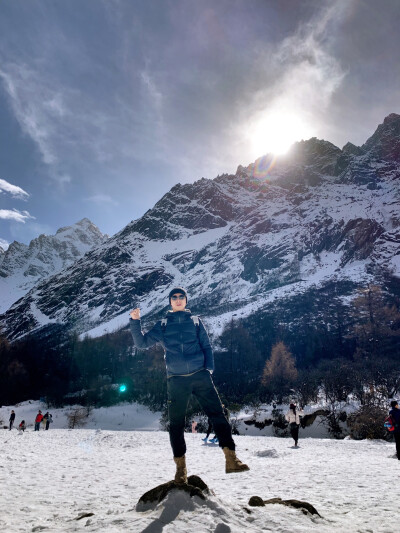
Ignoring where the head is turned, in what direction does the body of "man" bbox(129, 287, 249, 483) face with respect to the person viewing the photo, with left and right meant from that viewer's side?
facing the viewer

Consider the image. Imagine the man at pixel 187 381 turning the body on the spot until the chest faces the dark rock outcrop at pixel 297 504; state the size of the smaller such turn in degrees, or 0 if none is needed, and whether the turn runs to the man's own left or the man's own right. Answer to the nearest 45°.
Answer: approximately 45° to the man's own left

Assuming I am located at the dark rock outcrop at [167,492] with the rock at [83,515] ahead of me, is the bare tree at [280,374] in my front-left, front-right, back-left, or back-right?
back-right

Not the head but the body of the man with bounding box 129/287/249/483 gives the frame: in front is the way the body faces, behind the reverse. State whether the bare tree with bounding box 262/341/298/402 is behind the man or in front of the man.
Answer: behind

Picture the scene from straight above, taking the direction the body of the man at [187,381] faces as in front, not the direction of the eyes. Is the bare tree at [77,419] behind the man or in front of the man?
behind

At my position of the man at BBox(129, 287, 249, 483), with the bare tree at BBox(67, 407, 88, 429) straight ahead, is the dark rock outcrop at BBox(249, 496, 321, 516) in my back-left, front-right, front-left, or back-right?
back-right
